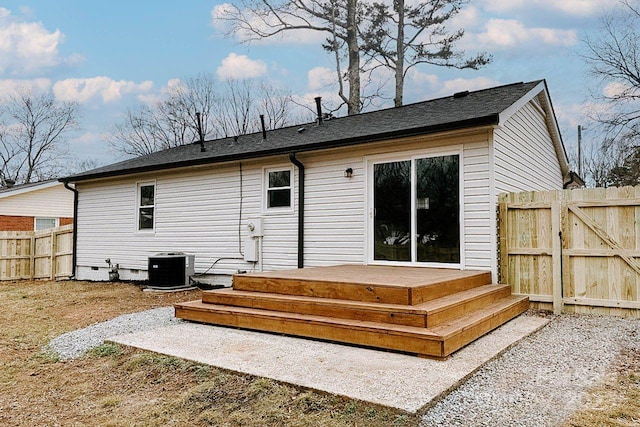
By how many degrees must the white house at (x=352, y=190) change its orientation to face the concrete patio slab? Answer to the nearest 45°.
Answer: approximately 135° to its right

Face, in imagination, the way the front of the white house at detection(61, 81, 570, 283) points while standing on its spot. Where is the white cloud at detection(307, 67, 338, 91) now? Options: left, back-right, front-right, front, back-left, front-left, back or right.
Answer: front-left

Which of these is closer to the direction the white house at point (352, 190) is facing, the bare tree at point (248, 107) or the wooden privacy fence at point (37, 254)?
the bare tree

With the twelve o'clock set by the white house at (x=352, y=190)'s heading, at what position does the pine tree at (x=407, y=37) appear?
The pine tree is roughly at 11 o'clock from the white house.

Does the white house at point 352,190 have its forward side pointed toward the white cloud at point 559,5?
no

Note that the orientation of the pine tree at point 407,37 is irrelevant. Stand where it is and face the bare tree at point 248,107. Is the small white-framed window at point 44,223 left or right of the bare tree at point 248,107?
left

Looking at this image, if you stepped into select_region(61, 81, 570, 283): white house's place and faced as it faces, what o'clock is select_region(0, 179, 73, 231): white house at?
select_region(0, 179, 73, 231): white house is roughly at 9 o'clock from select_region(61, 81, 570, 283): white house.
